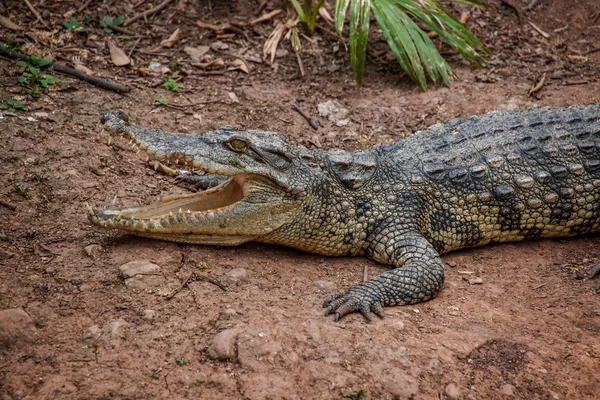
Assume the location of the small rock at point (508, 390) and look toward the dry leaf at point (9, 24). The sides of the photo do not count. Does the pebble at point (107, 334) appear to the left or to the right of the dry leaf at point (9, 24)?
left

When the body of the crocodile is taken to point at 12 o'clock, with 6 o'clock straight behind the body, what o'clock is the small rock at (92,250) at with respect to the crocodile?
The small rock is roughly at 11 o'clock from the crocodile.

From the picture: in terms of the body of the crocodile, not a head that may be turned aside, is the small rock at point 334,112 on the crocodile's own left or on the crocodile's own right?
on the crocodile's own right

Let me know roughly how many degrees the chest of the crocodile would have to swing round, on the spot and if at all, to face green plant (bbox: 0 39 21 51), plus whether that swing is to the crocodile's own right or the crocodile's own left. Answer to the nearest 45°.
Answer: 0° — it already faces it

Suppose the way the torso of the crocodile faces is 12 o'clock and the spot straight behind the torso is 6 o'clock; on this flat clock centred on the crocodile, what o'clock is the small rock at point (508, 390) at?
The small rock is roughly at 8 o'clock from the crocodile.

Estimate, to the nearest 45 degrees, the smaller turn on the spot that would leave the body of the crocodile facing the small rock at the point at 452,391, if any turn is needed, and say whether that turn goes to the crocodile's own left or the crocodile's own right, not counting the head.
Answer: approximately 90° to the crocodile's own left

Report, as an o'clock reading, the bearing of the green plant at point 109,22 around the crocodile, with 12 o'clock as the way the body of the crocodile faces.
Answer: The green plant is roughly at 1 o'clock from the crocodile.

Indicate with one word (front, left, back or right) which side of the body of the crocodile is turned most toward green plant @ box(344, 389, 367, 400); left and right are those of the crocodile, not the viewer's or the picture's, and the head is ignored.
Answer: left

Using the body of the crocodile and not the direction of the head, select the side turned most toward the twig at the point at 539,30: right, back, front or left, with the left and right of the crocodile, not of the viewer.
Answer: right

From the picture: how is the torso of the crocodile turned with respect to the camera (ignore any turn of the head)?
to the viewer's left

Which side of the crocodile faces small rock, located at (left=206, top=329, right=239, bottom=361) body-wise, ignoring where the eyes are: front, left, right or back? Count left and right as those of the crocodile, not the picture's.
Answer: left
